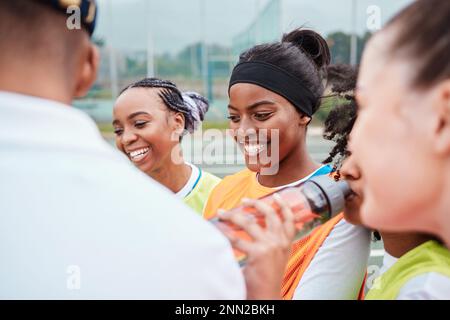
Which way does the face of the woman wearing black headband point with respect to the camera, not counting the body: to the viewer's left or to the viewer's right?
to the viewer's left

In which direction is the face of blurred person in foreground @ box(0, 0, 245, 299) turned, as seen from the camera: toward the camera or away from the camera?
away from the camera

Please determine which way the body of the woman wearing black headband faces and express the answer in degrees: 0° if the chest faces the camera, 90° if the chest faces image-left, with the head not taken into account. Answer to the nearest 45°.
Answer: approximately 45°

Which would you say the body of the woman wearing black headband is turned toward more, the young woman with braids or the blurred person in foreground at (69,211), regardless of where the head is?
the blurred person in foreground

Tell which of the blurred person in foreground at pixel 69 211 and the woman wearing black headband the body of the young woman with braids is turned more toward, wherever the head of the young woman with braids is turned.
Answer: the blurred person in foreground

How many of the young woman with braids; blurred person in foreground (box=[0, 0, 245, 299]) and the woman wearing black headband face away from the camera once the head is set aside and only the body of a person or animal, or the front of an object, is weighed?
1

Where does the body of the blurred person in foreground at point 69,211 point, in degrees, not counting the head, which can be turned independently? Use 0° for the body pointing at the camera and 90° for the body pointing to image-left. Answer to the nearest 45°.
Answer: approximately 180°

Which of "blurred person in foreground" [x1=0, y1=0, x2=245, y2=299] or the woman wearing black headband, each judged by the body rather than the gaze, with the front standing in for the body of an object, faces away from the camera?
the blurred person in foreground

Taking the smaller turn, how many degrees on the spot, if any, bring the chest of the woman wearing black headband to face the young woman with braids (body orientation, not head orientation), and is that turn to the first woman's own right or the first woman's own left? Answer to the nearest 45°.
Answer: approximately 90° to the first woman's own right

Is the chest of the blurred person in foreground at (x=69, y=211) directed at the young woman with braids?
yes

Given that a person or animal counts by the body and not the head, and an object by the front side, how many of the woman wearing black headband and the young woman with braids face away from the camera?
0

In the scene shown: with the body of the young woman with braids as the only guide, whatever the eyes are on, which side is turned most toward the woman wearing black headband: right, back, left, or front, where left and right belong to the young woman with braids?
left

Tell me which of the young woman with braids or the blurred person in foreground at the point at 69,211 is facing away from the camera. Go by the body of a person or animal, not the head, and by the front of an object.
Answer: the blurred person in foreground

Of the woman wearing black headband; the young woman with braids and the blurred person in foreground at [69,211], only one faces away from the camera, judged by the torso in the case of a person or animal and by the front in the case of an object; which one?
the blurred person in foreground
